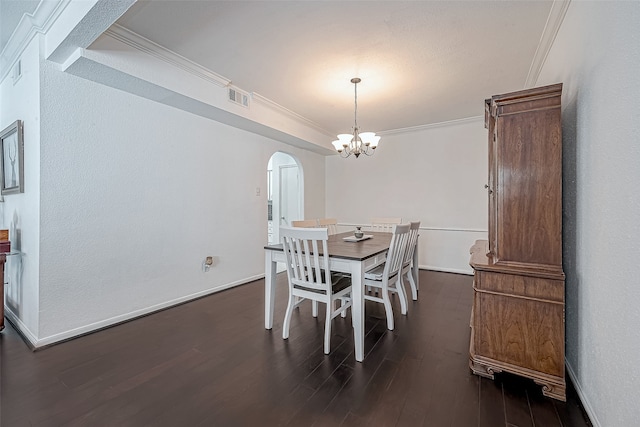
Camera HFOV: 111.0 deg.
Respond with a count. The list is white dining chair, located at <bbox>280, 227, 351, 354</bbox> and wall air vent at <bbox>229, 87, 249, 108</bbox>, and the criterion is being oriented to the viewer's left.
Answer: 0

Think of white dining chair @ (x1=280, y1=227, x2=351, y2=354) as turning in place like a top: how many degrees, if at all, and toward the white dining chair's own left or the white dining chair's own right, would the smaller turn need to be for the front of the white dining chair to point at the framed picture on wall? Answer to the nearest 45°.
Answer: approximately 135° to the white dining chair's own left

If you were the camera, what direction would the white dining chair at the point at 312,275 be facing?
facing away from the viewer and to the right of the viewer
